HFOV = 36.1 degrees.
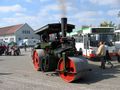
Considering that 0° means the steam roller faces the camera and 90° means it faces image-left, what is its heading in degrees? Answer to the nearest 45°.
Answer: approximately 315°

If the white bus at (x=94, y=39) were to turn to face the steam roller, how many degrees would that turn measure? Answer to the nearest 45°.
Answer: approximately 45° to its right

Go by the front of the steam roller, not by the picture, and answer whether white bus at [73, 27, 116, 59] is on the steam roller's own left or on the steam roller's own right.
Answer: on the steam roller's own left
